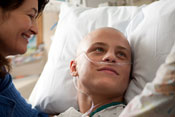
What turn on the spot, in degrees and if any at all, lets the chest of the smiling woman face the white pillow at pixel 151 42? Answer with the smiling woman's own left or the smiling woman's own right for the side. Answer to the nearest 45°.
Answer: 0° — they already face it

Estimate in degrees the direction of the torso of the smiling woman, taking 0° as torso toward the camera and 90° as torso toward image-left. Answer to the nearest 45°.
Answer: approximately 270°

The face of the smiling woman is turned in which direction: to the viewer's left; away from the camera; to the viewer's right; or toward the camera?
to the viewer's right
